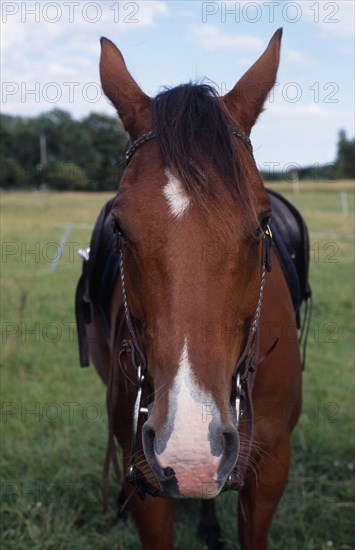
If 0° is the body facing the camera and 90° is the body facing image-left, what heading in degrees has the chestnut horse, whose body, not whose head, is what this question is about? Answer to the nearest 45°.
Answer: approximately 0°
